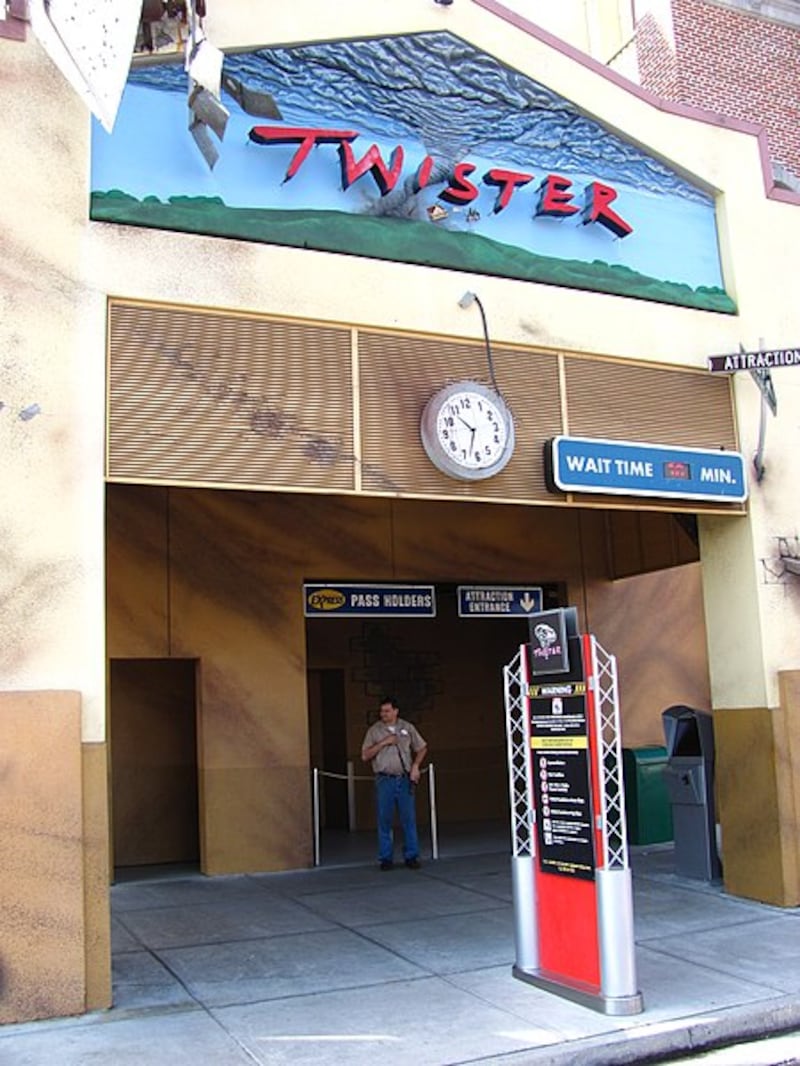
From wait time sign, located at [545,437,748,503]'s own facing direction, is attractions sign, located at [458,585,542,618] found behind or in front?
behind

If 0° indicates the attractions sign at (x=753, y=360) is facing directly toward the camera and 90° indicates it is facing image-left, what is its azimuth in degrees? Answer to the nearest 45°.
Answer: approximately 45°

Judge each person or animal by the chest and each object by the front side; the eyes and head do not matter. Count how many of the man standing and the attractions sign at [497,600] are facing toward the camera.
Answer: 2

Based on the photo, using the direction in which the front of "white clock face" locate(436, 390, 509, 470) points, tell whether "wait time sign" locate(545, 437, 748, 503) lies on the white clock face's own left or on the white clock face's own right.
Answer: on the white clock face's own left

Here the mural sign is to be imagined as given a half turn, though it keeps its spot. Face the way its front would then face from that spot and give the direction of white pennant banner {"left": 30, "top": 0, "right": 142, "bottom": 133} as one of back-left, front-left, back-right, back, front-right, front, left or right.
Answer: left

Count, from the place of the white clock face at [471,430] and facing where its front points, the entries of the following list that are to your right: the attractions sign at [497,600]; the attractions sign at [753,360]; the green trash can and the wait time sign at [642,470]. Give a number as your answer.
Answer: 0

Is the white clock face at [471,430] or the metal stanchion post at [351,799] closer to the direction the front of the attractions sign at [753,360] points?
the white clock face

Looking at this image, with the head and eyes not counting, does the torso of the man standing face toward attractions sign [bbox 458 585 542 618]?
no

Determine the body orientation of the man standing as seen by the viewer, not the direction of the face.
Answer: toward the camera

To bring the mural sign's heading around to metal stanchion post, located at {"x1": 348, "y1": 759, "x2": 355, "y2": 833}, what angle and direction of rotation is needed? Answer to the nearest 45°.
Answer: approximately 135° to its left

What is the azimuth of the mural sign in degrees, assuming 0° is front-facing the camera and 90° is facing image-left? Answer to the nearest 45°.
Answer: approximately 315°

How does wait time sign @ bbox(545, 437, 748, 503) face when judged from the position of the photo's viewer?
facing the viewer and to the right of the viewer

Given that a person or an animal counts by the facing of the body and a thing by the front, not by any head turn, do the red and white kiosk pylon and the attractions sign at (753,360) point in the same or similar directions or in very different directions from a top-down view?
same or similar directions
